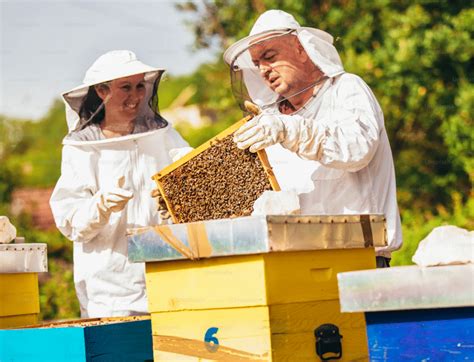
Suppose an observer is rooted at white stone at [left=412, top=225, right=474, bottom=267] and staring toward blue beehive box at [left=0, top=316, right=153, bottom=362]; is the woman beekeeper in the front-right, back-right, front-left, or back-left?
front-right

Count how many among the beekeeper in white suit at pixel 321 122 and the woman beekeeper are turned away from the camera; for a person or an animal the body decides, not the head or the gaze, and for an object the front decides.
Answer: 0

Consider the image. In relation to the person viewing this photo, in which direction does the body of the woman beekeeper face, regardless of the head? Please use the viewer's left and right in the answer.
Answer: facing the viewer and to the right of the viewer

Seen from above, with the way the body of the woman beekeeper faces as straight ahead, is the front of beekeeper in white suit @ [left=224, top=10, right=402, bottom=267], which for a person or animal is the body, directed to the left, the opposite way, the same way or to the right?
to the right

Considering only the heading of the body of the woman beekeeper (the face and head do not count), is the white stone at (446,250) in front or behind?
in front

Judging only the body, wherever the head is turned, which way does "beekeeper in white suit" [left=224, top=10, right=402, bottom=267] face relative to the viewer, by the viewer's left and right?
facing the viewer and to the left of the viewer

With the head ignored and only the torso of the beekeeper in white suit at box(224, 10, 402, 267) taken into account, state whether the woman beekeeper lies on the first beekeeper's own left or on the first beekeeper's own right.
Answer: on the first beekeeper's own right

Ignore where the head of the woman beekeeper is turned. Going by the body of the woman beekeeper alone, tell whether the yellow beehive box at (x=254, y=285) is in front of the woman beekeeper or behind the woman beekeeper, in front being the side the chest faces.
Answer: in front

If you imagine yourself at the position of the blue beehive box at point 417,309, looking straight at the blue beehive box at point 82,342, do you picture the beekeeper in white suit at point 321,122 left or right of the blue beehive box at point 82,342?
right
